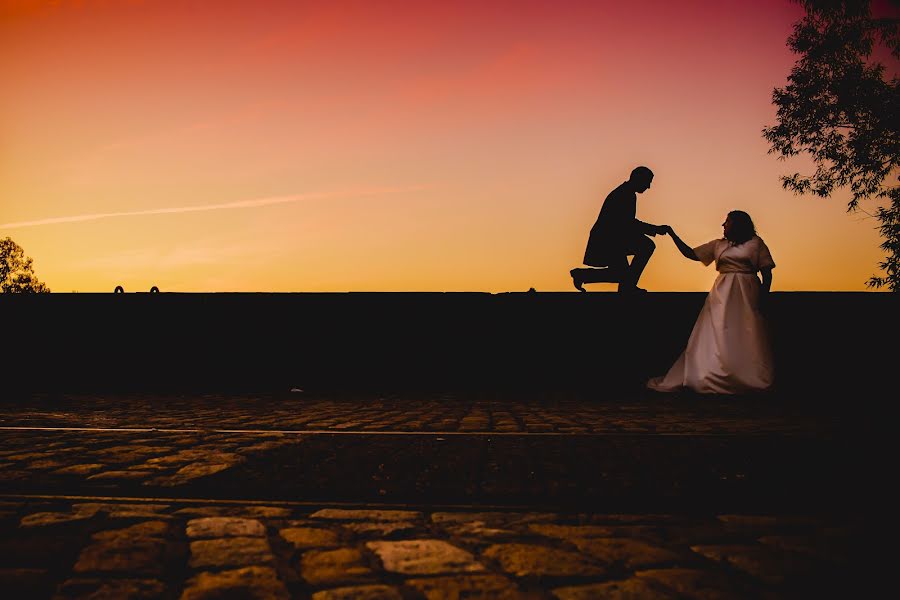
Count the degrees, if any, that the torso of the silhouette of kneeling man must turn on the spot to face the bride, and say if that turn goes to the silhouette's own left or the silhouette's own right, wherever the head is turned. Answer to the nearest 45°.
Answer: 0° — they already face them

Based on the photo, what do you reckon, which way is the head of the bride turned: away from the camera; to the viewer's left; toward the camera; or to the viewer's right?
to the viewer's left

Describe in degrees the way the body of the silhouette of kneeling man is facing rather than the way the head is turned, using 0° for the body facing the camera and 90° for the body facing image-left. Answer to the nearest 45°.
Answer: approximately 270°
